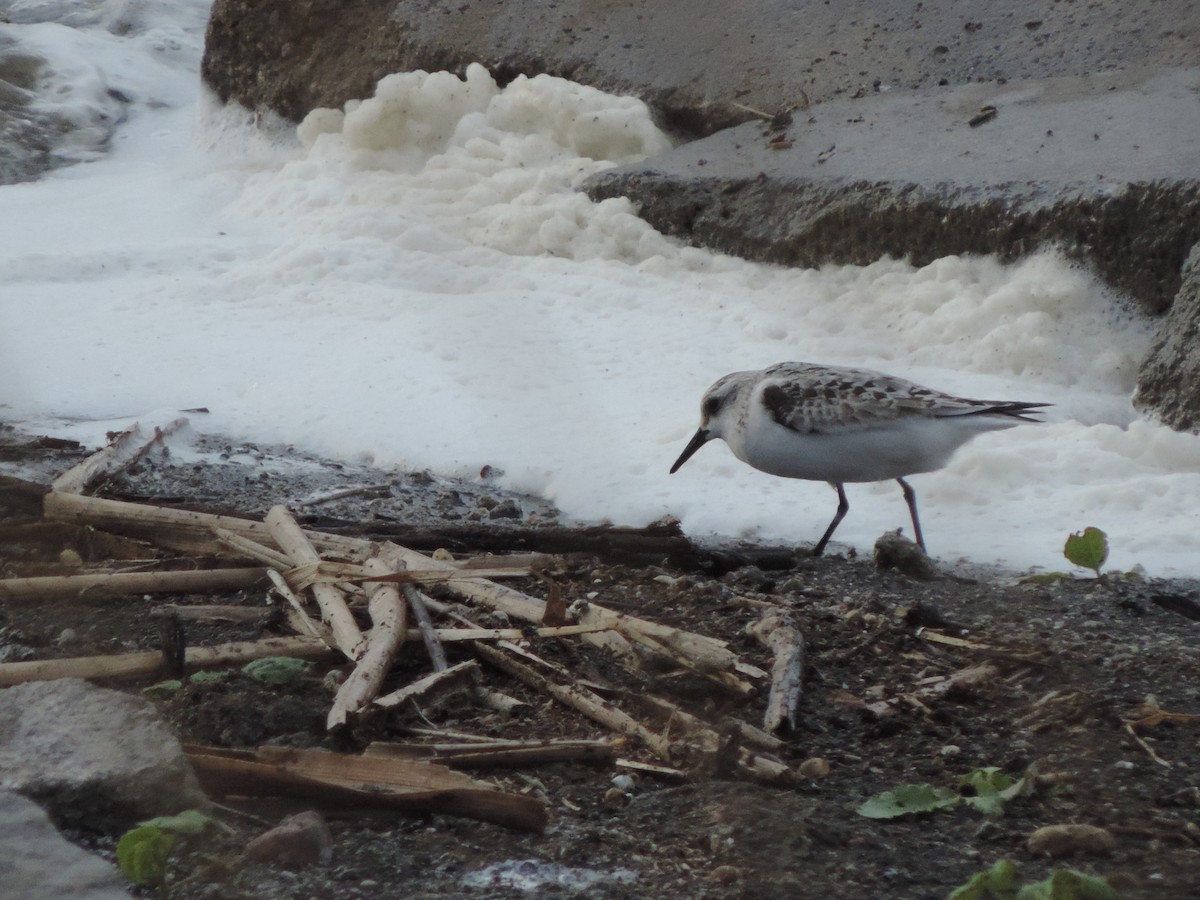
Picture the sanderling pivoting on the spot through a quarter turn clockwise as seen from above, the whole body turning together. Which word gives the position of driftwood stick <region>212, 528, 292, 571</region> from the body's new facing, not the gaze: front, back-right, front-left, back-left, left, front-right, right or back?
back-left

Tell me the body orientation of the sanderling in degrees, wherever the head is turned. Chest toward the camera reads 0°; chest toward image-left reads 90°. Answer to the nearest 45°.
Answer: approximately 90°

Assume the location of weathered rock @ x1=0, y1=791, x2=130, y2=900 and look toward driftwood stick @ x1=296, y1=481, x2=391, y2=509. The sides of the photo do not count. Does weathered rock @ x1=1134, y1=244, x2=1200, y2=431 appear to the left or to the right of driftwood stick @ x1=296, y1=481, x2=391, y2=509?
right

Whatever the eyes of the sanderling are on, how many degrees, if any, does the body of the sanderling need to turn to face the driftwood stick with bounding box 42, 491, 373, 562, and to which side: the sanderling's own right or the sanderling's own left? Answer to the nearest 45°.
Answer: approximately 45° to the sanderling's own left

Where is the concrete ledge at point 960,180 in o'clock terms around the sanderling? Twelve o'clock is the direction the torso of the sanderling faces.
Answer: The concrete ledge is roughly at 3 o'clock from the sanderling.

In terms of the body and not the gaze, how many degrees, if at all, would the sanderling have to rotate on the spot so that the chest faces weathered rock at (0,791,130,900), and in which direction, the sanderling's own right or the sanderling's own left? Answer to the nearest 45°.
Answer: approximately 90° to the sanderling's own left

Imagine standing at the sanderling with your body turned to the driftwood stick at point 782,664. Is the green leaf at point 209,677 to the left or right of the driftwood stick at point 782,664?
right

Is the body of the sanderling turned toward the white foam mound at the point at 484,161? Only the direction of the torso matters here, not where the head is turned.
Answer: no

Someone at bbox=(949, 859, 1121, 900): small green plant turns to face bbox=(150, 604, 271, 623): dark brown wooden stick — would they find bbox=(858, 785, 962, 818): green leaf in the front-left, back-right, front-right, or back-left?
front-right

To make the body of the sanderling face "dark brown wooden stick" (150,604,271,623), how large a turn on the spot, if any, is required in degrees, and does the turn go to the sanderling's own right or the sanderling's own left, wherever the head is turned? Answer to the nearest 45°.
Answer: approximately 45° to the sanderling's own left

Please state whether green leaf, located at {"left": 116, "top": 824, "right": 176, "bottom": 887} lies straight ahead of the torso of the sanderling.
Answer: no

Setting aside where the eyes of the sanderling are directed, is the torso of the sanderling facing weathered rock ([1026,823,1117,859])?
no

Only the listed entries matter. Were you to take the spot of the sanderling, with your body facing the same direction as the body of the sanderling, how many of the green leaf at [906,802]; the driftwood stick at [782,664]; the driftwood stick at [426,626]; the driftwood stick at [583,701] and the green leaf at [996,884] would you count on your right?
0

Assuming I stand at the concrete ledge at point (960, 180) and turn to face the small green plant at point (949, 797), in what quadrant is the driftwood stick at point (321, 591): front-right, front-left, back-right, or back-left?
front-right

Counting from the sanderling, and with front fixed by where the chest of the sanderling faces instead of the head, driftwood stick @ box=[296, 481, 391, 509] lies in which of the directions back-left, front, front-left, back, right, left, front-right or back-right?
front

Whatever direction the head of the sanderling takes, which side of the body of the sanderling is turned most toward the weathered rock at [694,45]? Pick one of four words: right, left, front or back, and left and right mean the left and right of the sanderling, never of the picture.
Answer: right

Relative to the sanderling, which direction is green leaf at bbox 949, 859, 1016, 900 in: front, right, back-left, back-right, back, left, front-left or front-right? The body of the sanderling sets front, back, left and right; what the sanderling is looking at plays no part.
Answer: left

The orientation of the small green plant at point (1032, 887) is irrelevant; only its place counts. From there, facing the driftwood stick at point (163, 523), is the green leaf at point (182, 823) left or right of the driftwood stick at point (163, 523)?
left

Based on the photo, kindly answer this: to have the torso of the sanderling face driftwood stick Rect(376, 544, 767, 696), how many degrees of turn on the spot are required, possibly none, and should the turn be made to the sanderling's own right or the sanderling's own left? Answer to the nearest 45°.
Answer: approximately 90° to the sanderling's own left
